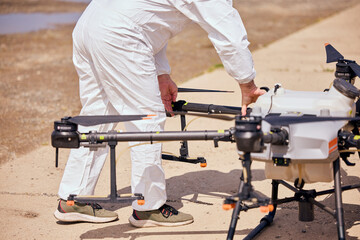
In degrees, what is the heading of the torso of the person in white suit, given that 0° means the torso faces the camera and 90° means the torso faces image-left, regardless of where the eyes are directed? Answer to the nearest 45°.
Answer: approximately 270°

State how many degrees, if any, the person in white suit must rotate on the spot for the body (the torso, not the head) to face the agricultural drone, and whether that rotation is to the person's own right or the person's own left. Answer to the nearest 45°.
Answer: approximately 45° to the person's own right
